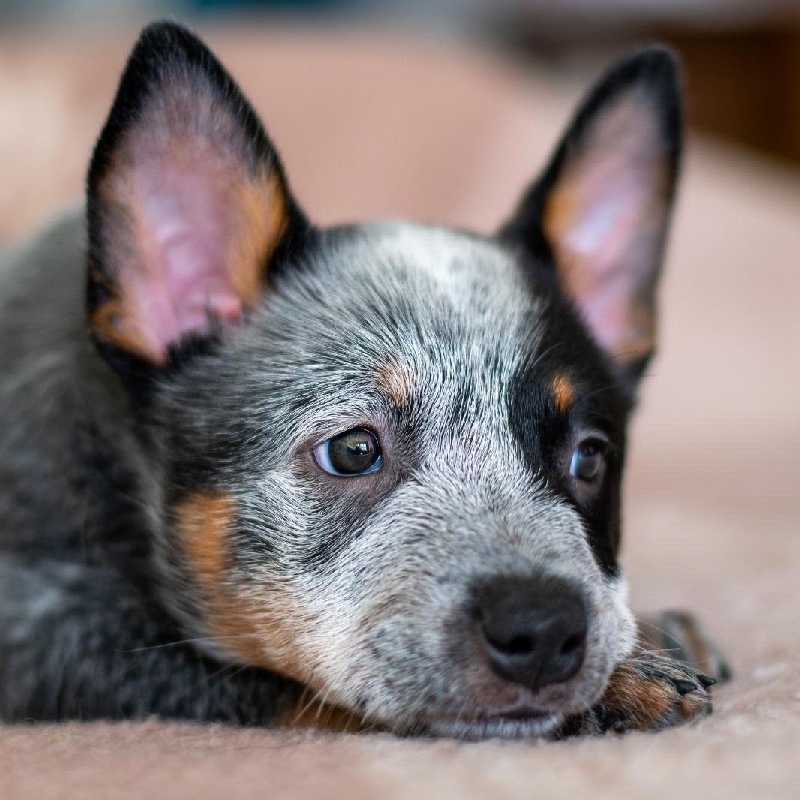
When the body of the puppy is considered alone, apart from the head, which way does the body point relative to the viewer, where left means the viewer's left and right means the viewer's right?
facing the viewer and to the right of the viewer
